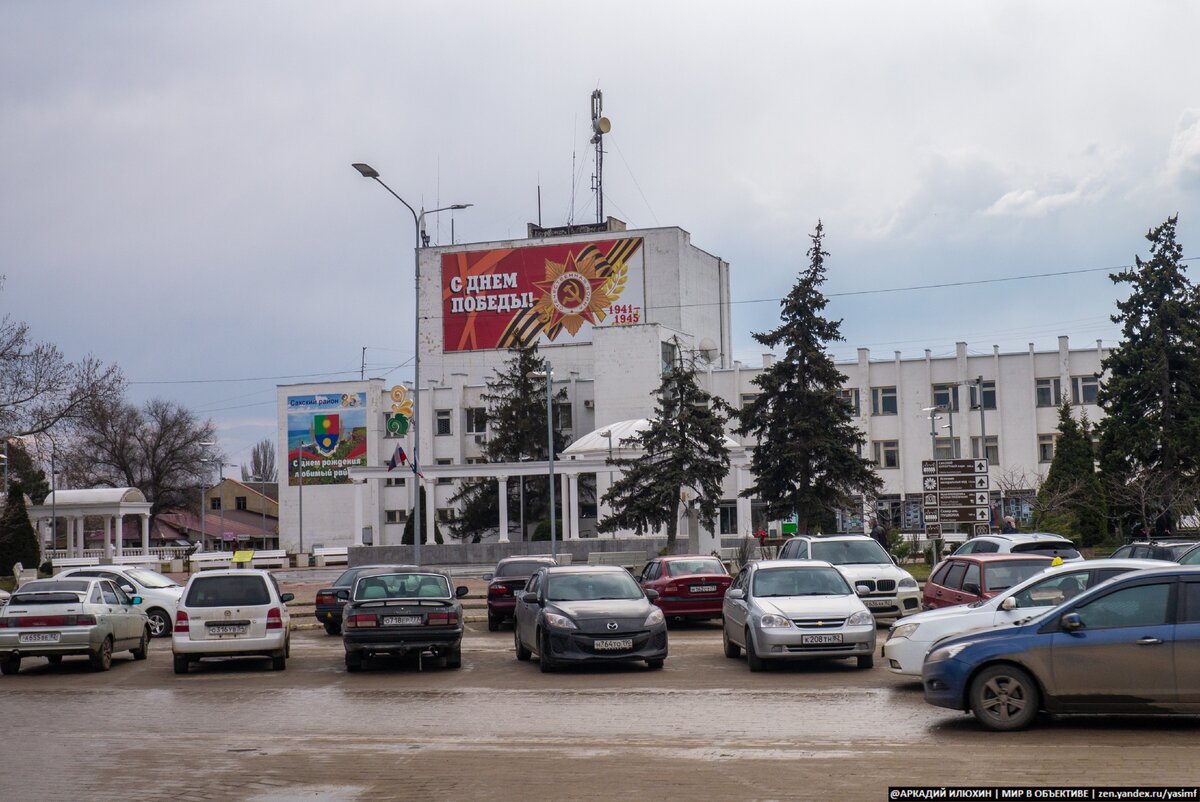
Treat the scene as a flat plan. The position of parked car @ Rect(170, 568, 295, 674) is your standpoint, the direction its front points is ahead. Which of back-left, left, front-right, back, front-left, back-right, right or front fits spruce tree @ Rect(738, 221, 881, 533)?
front-right

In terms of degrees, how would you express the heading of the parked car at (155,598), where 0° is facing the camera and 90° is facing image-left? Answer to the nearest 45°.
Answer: approximately 315°

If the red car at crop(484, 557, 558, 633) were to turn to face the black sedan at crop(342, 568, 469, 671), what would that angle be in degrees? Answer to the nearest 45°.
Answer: approximately 180°

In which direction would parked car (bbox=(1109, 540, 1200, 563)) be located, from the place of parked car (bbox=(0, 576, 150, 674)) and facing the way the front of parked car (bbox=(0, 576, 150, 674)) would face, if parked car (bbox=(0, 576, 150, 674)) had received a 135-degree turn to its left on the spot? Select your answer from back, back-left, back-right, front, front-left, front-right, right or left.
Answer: back

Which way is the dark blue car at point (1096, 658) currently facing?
to the viewer's left

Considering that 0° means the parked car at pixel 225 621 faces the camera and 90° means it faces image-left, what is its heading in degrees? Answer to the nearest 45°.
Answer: approximately 180°

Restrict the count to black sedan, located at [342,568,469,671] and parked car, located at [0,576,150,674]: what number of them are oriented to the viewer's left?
0

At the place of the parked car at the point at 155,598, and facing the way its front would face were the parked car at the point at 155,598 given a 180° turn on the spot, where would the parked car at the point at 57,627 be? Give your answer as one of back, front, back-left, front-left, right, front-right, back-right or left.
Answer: back-left

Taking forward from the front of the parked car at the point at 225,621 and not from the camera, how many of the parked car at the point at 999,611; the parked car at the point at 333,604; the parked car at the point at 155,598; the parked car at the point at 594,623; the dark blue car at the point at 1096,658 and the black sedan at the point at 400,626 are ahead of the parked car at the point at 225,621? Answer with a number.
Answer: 2

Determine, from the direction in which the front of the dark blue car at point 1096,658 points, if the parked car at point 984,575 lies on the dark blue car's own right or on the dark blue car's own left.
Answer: on the dark blue car's own right

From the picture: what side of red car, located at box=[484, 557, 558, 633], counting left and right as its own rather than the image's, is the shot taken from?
back

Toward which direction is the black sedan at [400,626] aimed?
away from the camera

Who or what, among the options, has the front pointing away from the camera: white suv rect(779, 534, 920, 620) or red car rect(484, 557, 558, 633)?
the red car

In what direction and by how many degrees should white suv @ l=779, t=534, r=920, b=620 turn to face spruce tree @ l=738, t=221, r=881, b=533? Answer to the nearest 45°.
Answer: approximately 135° to its left
